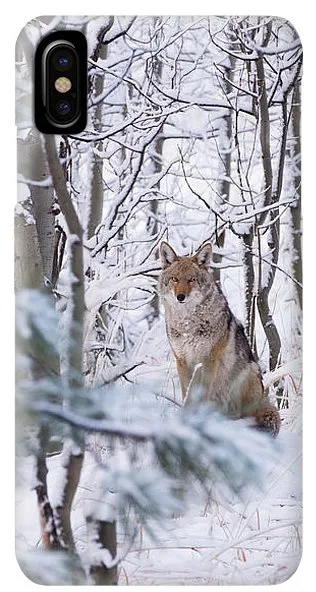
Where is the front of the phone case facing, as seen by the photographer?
facing away from the viewer
